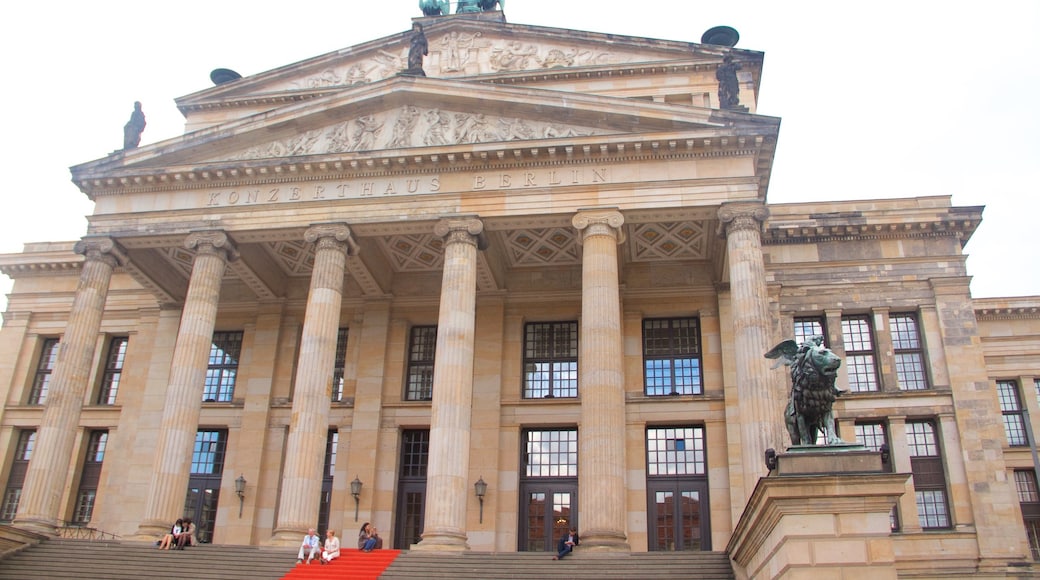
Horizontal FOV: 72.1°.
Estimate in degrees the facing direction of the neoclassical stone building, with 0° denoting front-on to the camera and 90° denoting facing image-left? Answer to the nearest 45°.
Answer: approximately 0°
